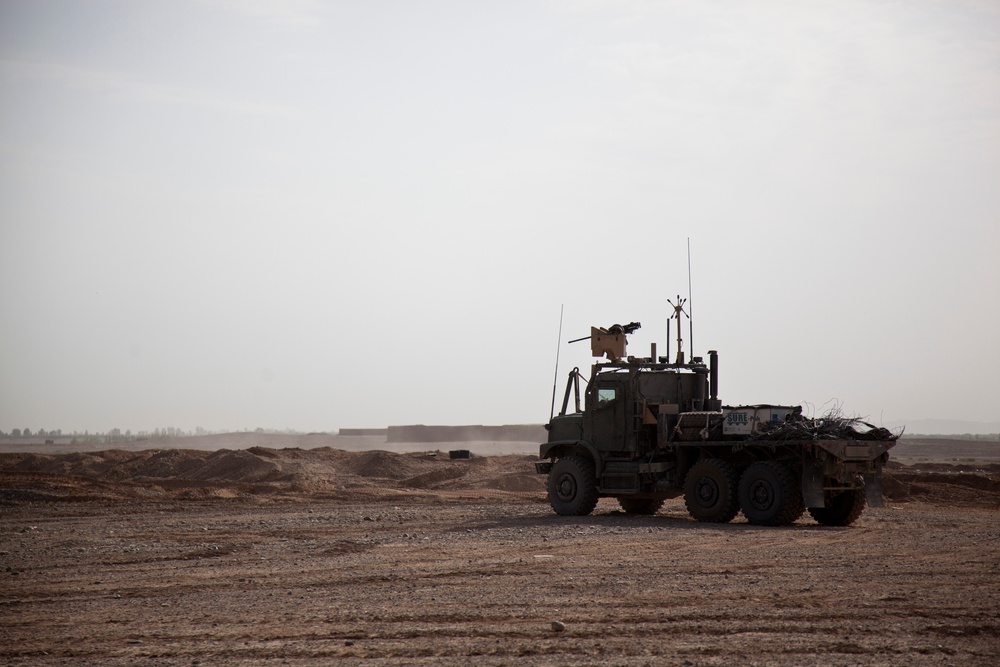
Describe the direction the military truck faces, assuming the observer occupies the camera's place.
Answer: facing away from the viewer and to the left of the viewer

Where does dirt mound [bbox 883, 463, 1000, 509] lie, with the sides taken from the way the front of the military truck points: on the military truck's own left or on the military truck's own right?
on the military truck's own right

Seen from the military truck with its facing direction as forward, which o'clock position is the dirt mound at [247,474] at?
The dirt mound is roughly at 12 o'clock from the military truck.
